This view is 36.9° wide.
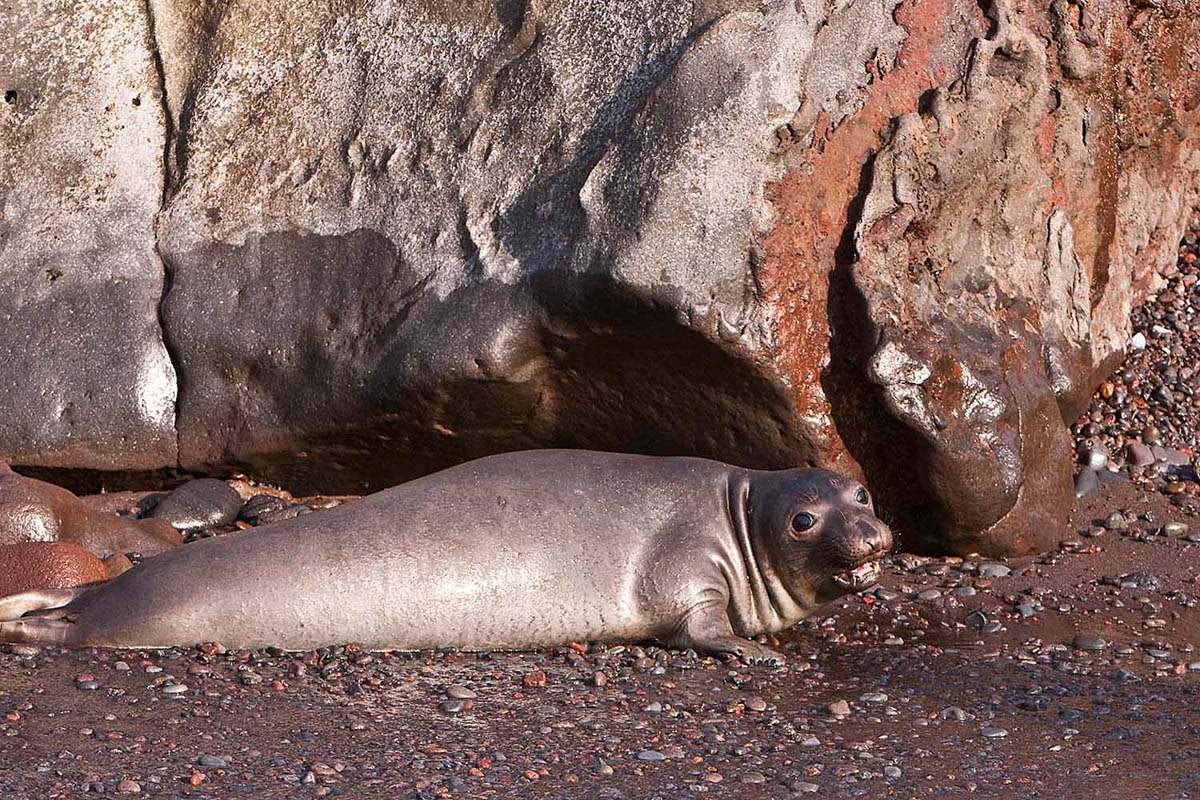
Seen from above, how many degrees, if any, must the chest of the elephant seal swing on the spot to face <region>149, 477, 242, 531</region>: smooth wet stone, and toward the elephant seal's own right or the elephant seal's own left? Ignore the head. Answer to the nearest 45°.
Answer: approximately 135° to the elephant seal's own left

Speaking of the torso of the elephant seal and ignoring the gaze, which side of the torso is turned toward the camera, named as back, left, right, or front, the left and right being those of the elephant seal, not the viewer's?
right

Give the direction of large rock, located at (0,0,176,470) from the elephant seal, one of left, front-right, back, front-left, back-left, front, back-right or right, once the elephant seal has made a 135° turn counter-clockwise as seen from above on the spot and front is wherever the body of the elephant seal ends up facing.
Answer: front

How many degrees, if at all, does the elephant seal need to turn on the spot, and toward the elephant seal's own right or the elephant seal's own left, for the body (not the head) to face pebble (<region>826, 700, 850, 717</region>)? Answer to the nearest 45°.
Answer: approximately 45° to the elephant seal's own right

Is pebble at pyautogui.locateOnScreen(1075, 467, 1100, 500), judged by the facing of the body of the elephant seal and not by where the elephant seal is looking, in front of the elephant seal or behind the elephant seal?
in front

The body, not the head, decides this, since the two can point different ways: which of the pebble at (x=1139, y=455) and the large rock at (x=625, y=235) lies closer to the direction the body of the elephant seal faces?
the pebble

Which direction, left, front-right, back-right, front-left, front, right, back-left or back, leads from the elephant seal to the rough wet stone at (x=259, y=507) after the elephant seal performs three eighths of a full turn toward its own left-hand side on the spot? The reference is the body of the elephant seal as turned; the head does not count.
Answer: front

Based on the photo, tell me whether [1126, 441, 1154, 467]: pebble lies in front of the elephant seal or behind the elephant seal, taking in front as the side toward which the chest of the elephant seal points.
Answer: in front

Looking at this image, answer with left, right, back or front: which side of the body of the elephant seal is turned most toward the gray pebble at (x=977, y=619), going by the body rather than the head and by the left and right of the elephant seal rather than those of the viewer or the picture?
front

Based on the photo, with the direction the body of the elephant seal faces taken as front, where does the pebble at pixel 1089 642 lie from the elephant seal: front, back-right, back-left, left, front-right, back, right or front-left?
front
